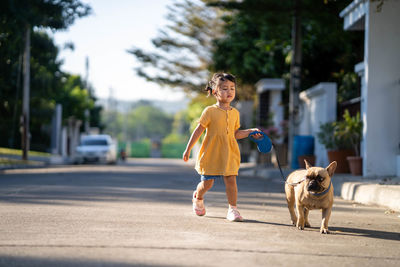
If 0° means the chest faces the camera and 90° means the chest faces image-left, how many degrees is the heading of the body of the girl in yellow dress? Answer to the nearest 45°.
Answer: approximately 315°

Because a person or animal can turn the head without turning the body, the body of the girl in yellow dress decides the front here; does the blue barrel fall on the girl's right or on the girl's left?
on the girl's left

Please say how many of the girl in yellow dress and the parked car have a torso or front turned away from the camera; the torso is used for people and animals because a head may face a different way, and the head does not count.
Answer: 0

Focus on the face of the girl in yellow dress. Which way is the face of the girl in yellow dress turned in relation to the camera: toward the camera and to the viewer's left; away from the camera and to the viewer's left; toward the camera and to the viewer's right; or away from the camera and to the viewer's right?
toward the camera and to the viewer's right

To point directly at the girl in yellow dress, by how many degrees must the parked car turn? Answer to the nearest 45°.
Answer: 0° — it already faces them

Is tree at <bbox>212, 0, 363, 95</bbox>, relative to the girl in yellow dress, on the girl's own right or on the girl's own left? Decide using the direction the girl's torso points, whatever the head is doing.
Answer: on the girl's own left

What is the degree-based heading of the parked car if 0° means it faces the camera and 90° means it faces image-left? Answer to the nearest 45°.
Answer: approximately 0°

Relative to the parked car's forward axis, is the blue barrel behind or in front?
in front

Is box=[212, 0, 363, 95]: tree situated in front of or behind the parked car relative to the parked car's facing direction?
in front
